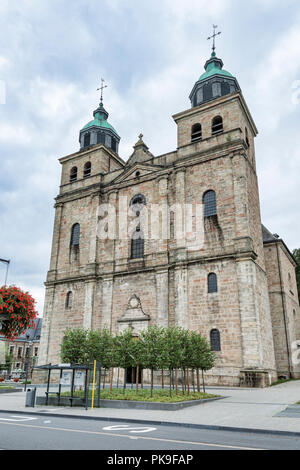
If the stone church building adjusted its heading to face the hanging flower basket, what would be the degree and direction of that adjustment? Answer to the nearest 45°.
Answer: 0° — it already faces it

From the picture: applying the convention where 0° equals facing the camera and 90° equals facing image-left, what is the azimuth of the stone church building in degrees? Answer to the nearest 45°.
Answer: approximately 45°

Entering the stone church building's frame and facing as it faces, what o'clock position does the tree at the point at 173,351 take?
The tree is roughly at 11 o'clock from the stone church building.

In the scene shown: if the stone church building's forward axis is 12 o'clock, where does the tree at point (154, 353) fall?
The tree is roughly at 11 o'clock from the stone church building.

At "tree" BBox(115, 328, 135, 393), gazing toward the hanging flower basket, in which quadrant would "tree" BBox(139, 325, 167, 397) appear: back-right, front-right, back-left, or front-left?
back-left
